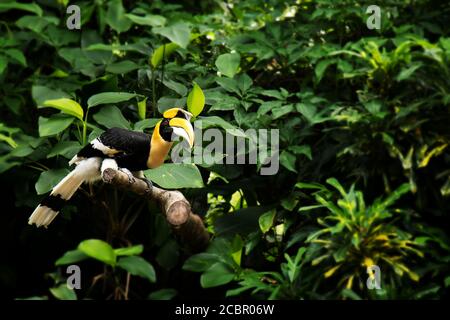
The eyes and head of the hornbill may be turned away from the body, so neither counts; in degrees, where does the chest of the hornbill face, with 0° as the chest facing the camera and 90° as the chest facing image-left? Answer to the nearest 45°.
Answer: approximately 270°

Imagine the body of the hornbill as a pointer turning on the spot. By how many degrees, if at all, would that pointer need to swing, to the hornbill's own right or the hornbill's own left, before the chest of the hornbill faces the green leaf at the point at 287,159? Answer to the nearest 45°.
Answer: approximately 45° to the hornbill's own left

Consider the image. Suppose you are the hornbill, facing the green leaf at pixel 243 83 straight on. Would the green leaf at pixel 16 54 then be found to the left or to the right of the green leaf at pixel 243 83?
left

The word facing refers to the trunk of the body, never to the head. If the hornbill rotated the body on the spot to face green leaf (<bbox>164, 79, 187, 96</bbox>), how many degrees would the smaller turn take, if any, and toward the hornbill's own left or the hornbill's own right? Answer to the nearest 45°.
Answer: approximately 90° to the hornbill's own left

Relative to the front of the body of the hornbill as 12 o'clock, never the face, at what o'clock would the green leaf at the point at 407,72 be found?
The green leaf is roughly at 11 o'clock from the hornbill.

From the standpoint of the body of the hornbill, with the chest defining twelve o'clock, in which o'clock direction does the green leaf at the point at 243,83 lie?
The green leaf is roughly at 10 o'clock from the hornbill.
